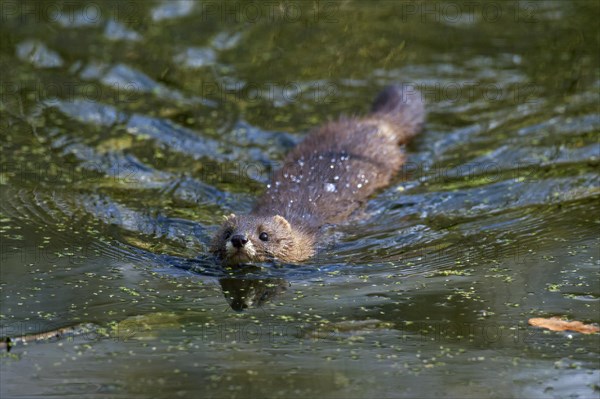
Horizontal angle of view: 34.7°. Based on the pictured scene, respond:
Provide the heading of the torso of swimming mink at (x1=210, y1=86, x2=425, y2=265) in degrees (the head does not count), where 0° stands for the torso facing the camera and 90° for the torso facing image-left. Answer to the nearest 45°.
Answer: approximately 45°
